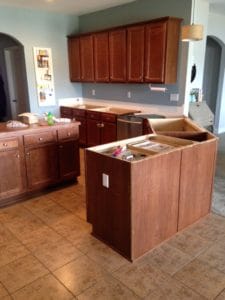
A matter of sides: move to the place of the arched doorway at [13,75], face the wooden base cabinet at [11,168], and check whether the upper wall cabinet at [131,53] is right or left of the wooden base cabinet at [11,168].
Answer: left

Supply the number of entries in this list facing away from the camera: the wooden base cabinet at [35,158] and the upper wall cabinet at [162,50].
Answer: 0

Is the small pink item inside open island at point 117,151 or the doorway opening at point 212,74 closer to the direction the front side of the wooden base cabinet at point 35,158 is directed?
the small pink item inside open island

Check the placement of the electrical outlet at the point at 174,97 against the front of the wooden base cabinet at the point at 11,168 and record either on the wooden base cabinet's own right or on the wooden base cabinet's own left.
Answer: on the wooden base cabinet's own left

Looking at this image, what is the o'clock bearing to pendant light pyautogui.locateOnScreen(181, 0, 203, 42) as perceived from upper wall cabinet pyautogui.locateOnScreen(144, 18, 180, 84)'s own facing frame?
The pendant light is roughly at 10 o'clock from the upper wall cabinet.

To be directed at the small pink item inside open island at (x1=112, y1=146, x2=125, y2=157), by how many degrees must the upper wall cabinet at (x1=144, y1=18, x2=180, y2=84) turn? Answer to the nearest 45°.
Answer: approximately 45° to its left

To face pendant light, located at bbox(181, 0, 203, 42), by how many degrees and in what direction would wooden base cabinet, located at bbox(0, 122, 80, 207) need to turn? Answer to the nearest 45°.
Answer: approximately 45° to its left

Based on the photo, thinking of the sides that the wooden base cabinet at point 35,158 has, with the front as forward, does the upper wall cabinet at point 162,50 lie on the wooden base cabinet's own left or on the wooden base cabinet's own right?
on the wooden base cabinet's own left

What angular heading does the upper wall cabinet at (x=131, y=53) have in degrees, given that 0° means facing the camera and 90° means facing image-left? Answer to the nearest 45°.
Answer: approximately 45°

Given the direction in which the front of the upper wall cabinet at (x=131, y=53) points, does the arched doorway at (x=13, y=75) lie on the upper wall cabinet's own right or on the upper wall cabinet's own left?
on the upper wall cabinet's own right

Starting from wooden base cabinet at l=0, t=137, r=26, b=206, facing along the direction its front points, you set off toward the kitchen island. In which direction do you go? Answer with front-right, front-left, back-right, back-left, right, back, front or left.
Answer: front

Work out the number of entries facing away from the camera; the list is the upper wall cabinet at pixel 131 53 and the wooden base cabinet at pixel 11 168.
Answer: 0

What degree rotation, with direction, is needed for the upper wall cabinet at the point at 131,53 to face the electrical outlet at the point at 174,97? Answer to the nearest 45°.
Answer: approximately 135° to its left

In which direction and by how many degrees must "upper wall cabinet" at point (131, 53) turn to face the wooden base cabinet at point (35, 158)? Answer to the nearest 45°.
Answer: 0° — it already faces it

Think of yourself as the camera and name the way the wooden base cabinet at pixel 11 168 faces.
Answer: facing the viewer and to the right of the viewer
